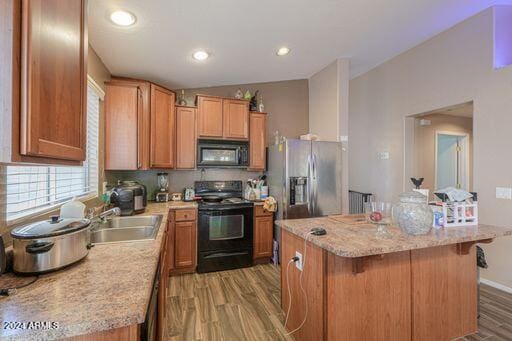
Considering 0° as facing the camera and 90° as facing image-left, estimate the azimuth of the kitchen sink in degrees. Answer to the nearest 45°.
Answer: approximately 270°

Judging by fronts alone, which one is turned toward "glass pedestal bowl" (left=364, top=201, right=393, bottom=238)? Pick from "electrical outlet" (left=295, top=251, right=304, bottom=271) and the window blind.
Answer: the window blind

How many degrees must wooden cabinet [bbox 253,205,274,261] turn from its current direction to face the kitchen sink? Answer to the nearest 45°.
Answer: approximately 45° to its right

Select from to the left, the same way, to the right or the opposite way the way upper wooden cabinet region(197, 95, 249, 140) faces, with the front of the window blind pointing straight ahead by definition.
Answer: to the right

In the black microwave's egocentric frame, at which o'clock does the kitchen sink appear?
The kitchen sink is roughly at 1 o'clock from the black microwave.

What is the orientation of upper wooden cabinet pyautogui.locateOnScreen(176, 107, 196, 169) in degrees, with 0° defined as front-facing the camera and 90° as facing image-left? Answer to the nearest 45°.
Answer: approximately 0°

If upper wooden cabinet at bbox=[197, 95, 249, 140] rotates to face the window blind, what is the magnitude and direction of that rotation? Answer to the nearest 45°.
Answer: approximately 45° to its right

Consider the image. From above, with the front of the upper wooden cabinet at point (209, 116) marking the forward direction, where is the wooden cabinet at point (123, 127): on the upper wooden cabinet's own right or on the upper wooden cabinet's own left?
on the upper wooden cabinet's own right

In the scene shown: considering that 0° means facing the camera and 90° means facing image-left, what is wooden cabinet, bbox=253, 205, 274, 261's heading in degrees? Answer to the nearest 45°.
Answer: approximately 0°
